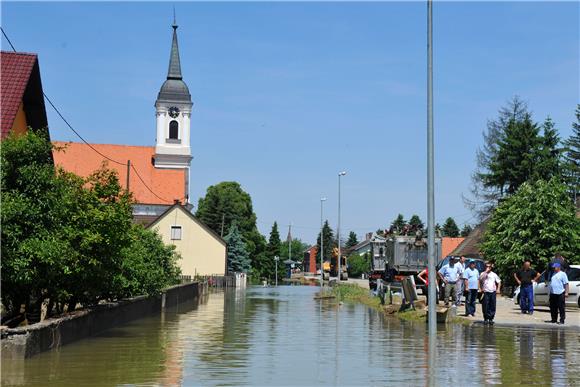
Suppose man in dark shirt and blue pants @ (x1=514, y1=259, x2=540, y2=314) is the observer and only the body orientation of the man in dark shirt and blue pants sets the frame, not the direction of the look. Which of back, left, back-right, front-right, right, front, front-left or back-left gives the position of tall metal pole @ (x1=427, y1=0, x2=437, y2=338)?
front

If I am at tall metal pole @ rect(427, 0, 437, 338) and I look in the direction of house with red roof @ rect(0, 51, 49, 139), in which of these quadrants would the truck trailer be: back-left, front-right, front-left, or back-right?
front-right

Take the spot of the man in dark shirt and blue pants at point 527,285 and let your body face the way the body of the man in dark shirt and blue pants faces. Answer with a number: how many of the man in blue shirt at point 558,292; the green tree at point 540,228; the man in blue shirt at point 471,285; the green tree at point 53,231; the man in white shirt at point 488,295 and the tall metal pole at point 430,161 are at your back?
1

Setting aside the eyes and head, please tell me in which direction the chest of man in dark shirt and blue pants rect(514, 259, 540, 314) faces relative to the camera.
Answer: toward the camera

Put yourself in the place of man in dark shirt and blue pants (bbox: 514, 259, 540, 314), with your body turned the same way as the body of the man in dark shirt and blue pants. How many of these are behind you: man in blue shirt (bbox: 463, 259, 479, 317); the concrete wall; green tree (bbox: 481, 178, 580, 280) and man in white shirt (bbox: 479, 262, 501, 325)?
1

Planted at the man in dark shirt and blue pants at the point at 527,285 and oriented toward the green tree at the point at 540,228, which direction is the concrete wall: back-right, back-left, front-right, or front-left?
back-left

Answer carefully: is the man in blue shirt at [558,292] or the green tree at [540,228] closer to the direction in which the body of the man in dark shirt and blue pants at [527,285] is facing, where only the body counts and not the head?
the man in blue shirt

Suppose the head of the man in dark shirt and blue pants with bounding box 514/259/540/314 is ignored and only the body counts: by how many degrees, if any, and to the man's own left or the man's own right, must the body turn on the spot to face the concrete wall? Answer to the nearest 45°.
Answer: approximately 45° to the man's own right

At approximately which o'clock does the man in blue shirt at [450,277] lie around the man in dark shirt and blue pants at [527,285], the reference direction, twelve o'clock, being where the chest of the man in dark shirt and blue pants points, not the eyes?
The man in blue shirt is roughly at 3 o'clock from the man in dark shirt and blue pants.

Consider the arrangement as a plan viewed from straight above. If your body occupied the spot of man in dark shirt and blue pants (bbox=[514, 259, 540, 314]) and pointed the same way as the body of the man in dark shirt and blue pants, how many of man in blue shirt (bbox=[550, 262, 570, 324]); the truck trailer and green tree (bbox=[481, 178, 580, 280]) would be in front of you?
1

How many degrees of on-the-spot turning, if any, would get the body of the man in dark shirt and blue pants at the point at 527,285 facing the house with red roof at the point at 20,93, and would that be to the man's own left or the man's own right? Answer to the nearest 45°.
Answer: approximately 90° to the man's own right

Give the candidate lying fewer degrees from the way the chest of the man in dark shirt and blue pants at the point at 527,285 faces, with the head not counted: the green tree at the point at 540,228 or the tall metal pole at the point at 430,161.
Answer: the tall metal pole

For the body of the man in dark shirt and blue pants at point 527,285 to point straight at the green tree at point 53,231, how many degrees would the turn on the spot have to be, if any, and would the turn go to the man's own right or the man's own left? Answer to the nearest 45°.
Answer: approximately 45° to the man's own right

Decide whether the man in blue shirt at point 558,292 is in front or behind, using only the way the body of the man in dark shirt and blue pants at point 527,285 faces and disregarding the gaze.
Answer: in front

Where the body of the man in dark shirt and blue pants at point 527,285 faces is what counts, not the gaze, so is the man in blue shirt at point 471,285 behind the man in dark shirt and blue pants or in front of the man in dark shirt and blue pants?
in front
